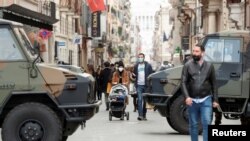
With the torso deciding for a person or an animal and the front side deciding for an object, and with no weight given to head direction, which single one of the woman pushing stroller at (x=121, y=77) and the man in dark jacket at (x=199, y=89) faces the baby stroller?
the woman pushing stroller

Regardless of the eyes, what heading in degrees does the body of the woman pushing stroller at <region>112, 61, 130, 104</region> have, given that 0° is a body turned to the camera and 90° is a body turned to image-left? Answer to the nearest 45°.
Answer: approximately 0°

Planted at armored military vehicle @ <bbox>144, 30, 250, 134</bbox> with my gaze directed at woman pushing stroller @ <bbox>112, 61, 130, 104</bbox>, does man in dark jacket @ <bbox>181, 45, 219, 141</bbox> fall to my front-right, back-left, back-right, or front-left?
back-left

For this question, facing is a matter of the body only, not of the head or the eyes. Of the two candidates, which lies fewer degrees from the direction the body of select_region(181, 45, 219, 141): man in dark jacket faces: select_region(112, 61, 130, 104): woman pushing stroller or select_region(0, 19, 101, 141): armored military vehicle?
the armored military vehicle
